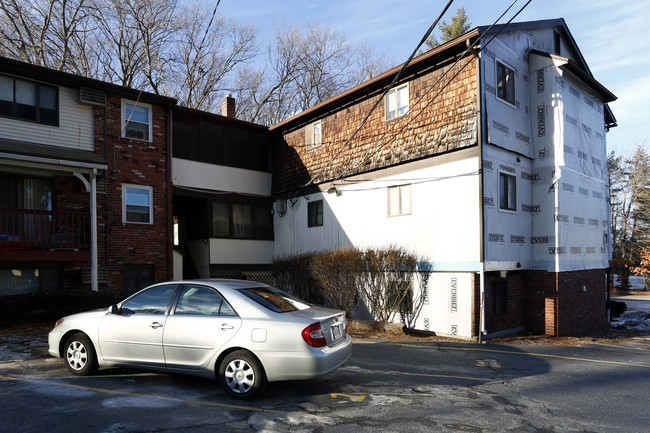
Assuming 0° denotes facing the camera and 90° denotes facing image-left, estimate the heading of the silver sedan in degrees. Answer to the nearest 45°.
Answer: approximately 135°

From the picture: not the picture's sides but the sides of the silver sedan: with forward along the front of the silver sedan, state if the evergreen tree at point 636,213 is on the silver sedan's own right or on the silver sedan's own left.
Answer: on the silver sedan's own right

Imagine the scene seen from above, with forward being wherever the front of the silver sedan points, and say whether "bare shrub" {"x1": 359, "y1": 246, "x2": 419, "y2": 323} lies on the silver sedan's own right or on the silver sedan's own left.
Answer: on the silver sedan's own right

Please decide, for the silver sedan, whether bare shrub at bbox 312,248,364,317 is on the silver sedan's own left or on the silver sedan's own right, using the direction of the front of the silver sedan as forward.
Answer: on the silver sedan's own right

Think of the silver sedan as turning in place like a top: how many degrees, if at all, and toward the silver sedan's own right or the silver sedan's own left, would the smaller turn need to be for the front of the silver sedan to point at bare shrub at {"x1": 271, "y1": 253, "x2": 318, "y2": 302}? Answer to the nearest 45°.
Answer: approximately 45° to the silver sedan's own right
